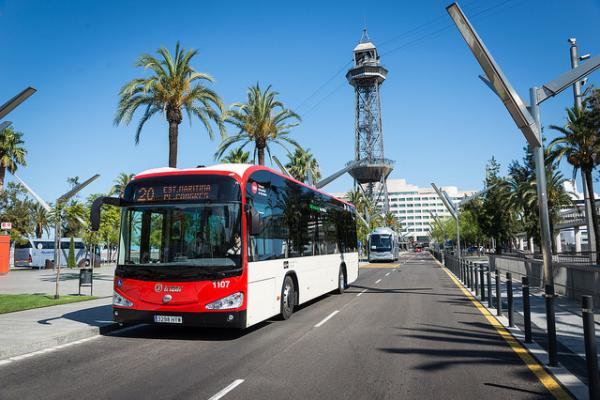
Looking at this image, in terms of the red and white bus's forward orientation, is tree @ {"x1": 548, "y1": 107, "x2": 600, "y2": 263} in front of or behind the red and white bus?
behind

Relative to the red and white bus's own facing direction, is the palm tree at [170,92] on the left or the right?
on its right

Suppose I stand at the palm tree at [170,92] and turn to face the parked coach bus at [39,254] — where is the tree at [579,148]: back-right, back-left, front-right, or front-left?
back-right

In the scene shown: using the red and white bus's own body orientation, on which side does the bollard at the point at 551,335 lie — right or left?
on its left

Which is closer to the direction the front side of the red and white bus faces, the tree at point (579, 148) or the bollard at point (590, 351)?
the bollard

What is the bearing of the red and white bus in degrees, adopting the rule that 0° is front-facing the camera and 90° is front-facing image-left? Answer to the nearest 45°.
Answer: approximately 45°

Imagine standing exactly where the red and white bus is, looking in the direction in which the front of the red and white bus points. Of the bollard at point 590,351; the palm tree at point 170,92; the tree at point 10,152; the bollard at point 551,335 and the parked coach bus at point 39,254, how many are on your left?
2

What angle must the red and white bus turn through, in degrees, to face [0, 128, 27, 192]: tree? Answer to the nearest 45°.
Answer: approximately 90° to its right

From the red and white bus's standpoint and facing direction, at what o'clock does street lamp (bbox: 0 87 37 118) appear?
The street lamp is roughly at 2 o'clock from the red and white bus.
